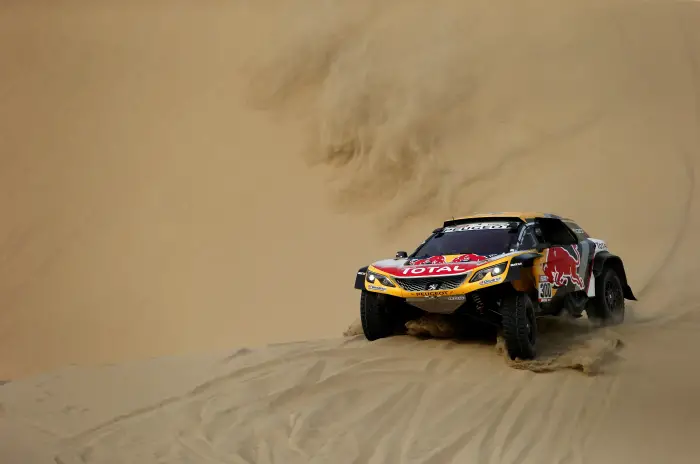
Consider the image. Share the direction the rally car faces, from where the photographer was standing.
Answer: facing the viewer and to the left of the viewer
